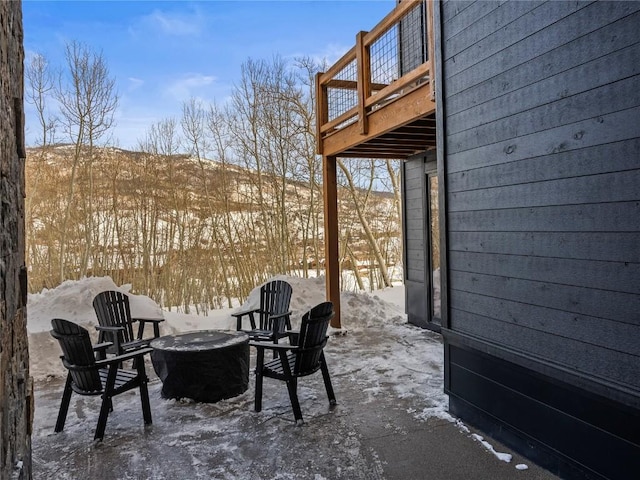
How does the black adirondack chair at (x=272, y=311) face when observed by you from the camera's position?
facing the viewer and to the left of the viewer

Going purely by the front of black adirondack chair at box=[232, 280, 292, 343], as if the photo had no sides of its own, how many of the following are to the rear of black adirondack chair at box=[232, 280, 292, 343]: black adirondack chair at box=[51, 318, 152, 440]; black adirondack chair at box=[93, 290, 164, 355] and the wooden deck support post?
1

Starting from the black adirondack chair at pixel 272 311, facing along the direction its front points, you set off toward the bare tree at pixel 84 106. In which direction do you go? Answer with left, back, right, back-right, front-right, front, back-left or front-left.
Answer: right

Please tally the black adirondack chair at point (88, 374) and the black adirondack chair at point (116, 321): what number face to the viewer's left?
0

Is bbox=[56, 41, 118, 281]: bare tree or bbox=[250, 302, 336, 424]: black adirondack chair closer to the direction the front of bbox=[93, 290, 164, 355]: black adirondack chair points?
the black adirondack chair

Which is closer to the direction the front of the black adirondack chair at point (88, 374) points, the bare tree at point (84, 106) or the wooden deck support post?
the wooden deck support post

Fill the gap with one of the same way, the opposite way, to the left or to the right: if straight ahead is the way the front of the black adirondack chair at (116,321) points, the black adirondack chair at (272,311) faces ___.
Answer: to the right

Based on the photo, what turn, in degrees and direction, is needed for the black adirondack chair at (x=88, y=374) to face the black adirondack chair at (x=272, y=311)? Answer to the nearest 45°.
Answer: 0° — it already faces it

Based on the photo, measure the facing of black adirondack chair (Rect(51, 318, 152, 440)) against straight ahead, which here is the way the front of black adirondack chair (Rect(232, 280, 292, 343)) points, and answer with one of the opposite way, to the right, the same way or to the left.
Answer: the opposite way

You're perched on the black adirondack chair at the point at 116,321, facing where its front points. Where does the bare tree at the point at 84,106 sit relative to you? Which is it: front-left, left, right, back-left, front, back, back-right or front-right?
back-left

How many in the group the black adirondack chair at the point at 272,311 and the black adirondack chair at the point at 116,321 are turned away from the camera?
0

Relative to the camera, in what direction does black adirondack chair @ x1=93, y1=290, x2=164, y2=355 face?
facing the viewer and to the right of the viewer

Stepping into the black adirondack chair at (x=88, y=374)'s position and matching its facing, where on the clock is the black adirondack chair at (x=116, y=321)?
the black adirondack chair at (x=116, y=321) is roughly at 11 o'clock from the black adirondack chair at (x=88, y=374).

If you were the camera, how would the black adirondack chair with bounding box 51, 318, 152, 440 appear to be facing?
facing away from the viewer and to the right of the viewer

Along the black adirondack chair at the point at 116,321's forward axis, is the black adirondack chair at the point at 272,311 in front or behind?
in front

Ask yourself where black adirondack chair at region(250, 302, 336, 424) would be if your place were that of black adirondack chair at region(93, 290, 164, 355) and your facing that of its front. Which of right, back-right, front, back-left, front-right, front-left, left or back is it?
front

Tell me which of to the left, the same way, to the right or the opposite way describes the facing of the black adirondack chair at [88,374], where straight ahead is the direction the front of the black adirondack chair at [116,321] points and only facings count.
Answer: to the left

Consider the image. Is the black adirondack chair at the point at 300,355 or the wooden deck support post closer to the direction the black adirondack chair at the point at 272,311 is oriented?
the black adirondack chair
